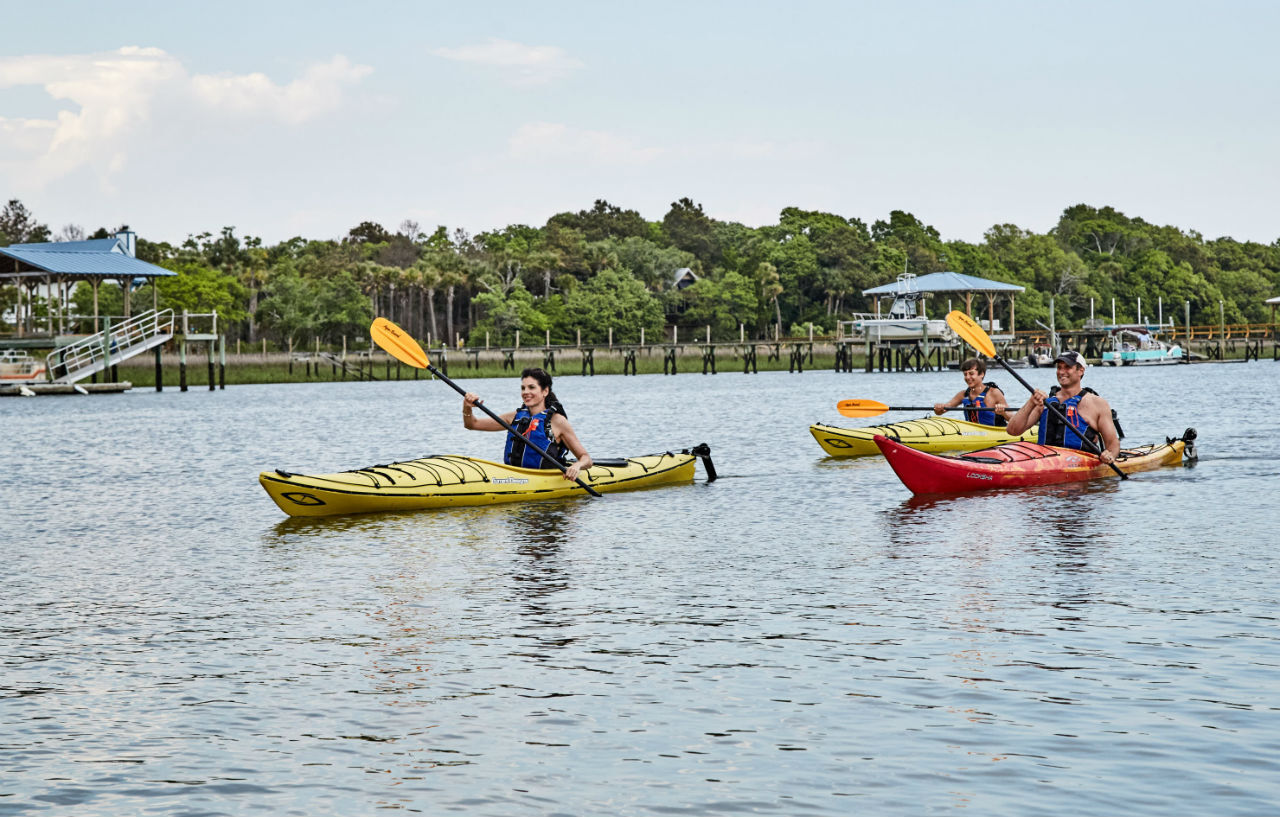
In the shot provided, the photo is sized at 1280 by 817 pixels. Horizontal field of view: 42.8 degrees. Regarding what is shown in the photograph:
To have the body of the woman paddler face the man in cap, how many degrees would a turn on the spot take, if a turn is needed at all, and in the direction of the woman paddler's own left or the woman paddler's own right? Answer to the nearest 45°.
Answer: approximately 135° to the woman paddler's own left

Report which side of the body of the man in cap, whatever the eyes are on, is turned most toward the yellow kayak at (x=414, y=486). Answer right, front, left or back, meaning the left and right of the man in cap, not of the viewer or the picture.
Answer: front

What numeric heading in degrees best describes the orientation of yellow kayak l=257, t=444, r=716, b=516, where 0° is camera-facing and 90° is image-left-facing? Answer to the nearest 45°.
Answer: approximately 45°

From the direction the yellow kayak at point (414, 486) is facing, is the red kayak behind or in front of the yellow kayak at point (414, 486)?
behind

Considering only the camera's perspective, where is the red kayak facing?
facing the viewer and to the left of the viewer

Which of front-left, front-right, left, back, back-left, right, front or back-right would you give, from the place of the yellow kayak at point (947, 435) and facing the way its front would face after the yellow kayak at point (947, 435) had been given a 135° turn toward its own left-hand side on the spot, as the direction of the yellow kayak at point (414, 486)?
back-right

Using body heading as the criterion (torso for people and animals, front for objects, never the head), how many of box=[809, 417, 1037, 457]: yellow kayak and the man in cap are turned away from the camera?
0

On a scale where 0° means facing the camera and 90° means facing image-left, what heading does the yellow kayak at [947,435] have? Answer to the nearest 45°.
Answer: approximately 45°

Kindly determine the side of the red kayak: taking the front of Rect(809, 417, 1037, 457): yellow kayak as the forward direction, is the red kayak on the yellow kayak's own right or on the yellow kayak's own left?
on the yellow kayak's own left

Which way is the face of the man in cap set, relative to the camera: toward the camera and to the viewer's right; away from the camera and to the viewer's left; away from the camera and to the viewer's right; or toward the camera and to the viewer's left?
toward the camera and to the viewer's left
